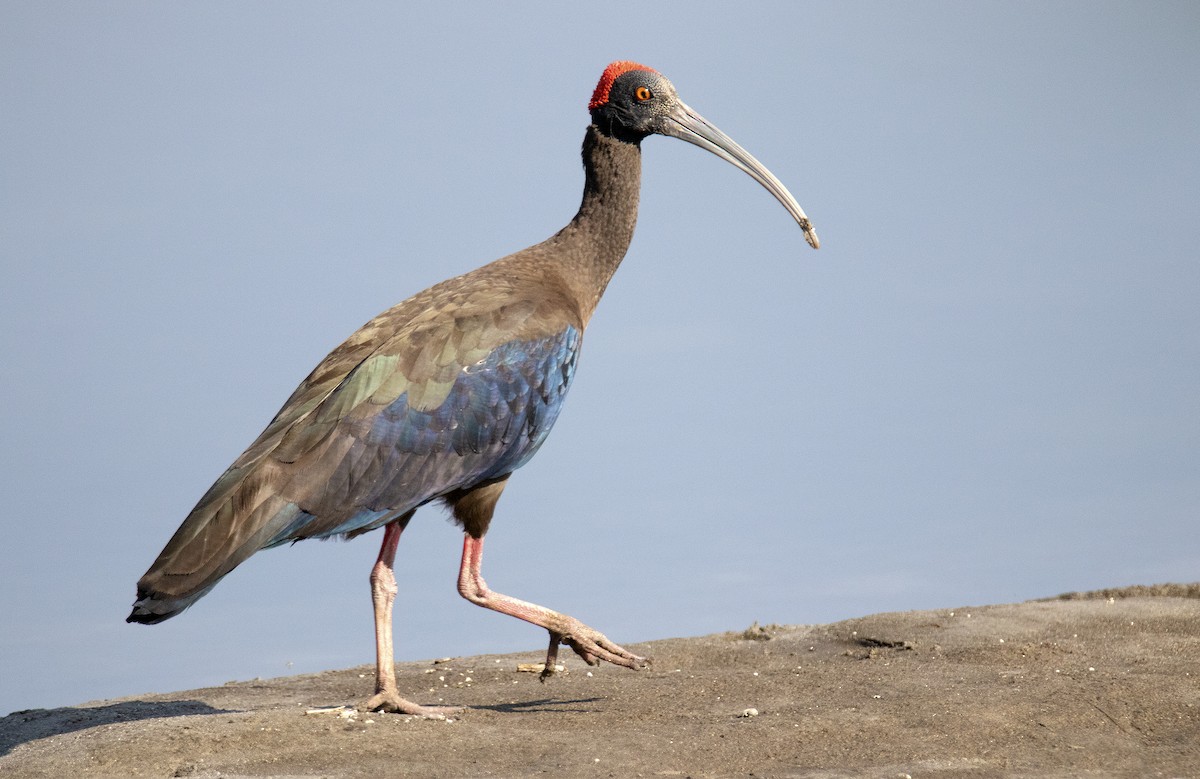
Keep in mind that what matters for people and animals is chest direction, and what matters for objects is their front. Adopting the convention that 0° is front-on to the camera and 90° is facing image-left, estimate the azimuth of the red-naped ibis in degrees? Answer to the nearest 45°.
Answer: approximately 270°
